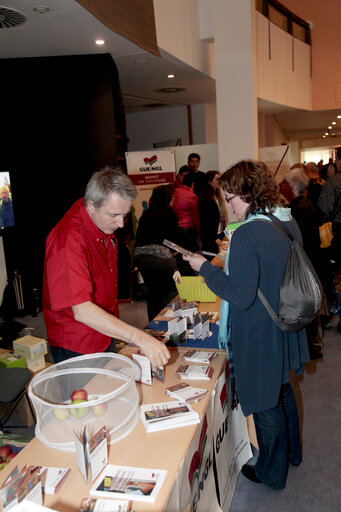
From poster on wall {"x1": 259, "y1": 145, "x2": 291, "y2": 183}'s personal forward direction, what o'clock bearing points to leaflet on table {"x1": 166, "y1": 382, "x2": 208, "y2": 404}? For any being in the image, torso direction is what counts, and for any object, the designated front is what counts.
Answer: The leaflet on table is roughly at 12 o'clock from the poster on wall.

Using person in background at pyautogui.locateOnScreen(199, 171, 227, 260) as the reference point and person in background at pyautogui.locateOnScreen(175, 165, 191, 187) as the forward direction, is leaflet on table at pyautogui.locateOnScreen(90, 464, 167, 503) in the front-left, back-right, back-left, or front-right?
back-left

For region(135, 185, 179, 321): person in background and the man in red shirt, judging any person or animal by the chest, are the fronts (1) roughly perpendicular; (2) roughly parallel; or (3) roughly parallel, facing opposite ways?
roughly perpendicular

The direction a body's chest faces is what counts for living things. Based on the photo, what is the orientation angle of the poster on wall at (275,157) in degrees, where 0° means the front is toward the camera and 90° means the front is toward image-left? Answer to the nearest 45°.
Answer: approximately 0°

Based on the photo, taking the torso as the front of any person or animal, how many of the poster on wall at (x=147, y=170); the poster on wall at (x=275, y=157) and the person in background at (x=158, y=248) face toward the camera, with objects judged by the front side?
2

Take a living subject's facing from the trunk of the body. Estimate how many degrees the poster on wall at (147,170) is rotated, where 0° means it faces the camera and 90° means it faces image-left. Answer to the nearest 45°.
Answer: approximately 0°

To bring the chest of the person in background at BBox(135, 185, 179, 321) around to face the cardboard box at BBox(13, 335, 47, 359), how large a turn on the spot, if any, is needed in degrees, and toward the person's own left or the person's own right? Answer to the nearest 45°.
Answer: approximately 180°

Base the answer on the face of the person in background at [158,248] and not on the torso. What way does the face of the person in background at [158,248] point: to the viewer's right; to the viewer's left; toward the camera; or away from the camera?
away from the camera

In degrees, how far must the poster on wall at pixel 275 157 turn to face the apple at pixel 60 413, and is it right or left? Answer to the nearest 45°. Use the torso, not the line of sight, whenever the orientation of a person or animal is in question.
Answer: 0° — it already faces it

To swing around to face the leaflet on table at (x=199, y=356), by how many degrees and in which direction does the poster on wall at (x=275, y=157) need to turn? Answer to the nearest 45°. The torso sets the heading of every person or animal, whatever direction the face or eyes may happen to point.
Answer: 0° — it already faces it

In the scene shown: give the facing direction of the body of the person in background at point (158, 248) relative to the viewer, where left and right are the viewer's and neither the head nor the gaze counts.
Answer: facing away from the viewer and to the right of the viewer

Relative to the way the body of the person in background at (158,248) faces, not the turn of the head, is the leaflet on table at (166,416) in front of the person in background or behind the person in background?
behind

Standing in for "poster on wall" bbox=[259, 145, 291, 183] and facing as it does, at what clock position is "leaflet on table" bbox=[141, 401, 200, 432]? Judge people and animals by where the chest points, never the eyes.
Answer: The leaflet on table is roughly at 12 o'clock from the poster on wall.
